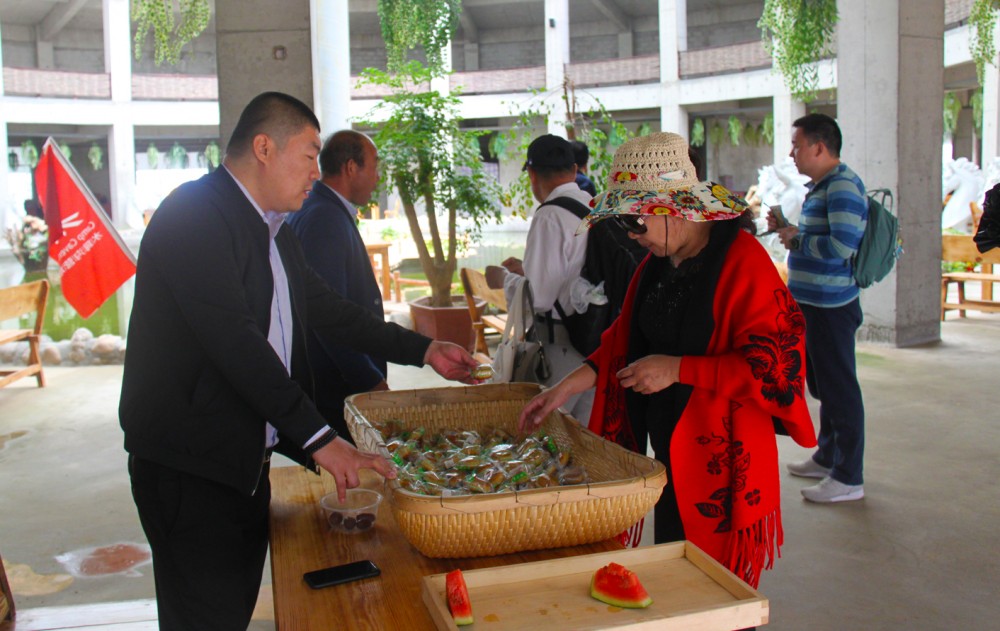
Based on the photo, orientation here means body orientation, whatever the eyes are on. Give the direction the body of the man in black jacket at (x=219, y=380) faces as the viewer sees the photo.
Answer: to the viewer's right

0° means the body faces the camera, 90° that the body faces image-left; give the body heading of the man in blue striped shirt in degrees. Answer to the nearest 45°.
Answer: approximately 90°

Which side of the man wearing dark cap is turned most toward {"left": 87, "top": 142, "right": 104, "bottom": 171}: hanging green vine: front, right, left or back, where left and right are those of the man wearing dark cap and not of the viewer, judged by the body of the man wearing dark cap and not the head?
front

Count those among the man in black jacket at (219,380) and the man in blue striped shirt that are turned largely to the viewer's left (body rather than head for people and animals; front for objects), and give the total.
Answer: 1

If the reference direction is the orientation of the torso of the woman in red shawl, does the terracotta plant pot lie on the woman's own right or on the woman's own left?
on the woman's own right

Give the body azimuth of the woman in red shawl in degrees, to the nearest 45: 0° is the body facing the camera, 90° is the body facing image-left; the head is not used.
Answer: approximately 45°

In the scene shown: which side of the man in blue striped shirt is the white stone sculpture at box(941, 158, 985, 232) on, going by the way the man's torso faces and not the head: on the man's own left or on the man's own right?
on the man's own right

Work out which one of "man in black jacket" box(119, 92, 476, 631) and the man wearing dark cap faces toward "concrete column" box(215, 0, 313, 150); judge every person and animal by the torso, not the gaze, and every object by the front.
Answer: the man wearing dark cap

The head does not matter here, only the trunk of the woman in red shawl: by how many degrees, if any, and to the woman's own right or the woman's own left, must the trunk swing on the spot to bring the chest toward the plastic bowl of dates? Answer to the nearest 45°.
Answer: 0° — they already face it

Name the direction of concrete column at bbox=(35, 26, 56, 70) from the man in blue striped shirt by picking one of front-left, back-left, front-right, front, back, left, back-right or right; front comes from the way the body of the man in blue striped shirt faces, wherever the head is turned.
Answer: front-right
